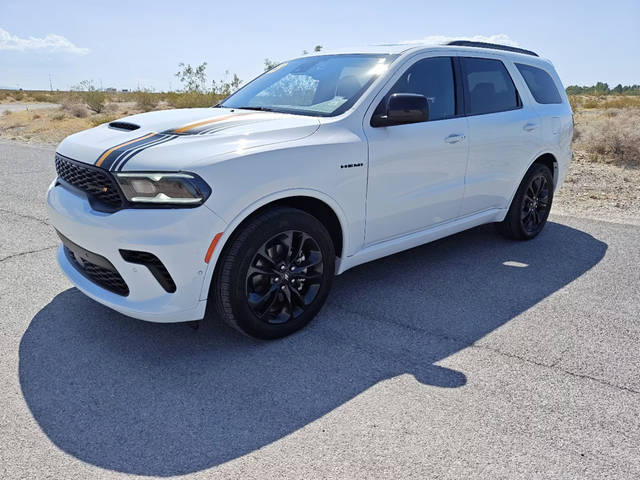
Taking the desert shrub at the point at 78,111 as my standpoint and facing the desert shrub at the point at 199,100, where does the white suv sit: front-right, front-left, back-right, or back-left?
front-right

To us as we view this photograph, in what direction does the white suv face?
facing the viewer and to the left of the viewer

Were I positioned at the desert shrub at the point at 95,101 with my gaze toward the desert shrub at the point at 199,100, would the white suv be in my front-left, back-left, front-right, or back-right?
front-right

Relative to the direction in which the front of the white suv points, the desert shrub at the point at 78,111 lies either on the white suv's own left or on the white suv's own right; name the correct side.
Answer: on the white suv's own right

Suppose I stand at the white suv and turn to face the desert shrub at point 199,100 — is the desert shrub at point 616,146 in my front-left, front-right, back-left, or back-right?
front-right

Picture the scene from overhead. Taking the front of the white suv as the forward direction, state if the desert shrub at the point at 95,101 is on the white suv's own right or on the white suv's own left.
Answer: on the white suv's own right

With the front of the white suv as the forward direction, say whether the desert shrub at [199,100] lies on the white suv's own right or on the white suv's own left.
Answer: on the white suv's own right

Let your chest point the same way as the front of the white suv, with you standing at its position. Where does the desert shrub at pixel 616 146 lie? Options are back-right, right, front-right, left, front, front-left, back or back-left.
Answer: back

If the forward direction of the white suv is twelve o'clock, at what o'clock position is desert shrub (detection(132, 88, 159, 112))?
The desert shrub is roughly at 4 o'clock from the white suv.
